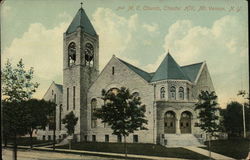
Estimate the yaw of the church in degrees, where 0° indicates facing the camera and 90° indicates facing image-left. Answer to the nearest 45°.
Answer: approximately 0°

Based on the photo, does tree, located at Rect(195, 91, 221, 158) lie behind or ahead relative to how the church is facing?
ahead

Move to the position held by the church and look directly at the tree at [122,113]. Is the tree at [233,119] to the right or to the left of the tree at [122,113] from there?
left

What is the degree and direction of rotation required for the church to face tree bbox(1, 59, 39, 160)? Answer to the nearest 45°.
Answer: approximately 45° to its right

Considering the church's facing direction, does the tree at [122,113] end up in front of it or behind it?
in front

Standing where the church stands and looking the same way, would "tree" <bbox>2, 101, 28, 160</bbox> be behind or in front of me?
in front
